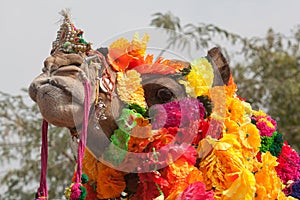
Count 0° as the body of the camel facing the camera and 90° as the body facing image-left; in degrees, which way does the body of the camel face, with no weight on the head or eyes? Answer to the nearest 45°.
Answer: approximately 90°
